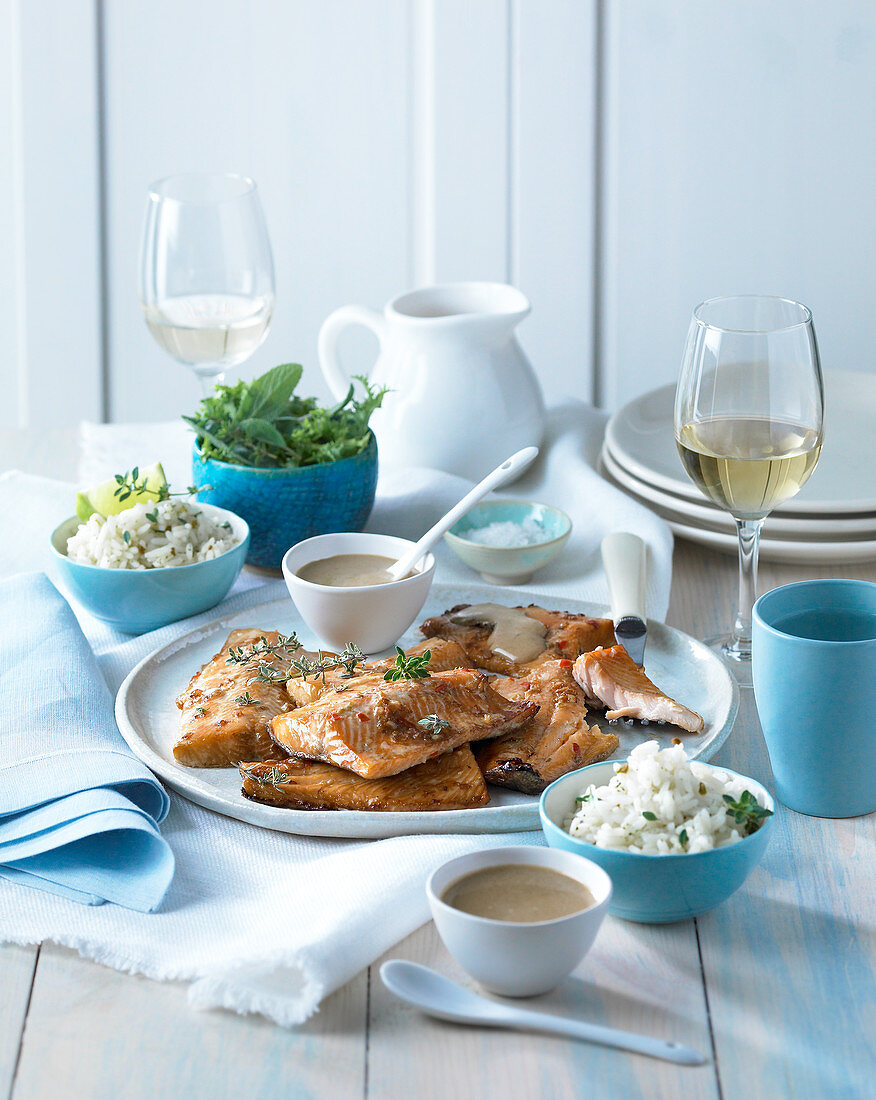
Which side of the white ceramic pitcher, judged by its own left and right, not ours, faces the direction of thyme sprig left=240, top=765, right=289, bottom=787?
right

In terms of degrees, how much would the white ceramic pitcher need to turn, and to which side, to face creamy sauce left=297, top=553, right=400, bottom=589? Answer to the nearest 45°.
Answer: approximately 90° to its right

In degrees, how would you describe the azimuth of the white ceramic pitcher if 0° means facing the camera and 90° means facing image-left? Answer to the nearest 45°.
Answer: approximately 270°

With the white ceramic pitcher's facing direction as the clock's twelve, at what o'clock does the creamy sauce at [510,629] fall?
The creamy sauce is roughly at 3 o'clock from the white ceramic pitcher.

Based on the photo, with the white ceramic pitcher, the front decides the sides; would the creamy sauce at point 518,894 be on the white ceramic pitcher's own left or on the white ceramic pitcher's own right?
on the white ceramic pitcher's own right

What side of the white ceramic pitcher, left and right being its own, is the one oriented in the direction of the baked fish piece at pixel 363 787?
right

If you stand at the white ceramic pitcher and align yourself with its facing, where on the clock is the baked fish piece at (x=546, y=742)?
The baked fish piece is roughly at 3 o'clock from the white ceramic pitcher.
